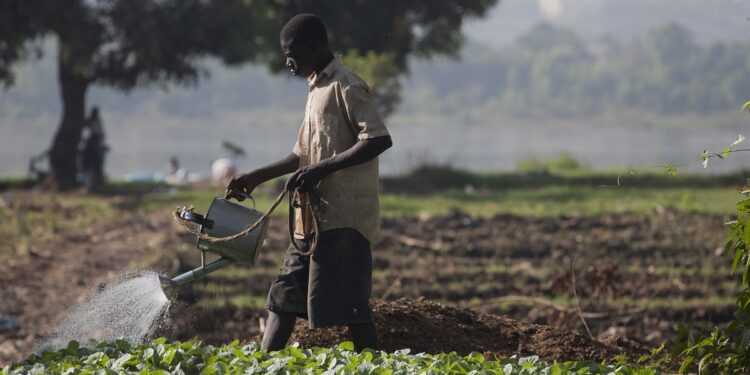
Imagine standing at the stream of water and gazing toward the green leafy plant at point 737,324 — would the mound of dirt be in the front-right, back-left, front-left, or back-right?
front-left

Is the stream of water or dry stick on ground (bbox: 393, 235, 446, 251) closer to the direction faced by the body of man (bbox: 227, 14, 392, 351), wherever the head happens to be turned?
the stream of water

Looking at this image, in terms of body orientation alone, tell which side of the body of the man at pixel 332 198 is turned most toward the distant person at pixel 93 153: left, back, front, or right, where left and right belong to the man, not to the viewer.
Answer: right

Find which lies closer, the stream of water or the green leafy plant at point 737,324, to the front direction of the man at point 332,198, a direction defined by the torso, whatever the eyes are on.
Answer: the stream of water

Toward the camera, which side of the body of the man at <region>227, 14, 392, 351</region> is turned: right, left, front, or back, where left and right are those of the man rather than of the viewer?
left

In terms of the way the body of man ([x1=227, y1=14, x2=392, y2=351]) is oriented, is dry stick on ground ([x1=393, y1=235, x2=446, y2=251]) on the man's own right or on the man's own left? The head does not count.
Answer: on the man's own right

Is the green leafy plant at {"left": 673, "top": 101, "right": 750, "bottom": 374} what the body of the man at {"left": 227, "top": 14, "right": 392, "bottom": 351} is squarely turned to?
no

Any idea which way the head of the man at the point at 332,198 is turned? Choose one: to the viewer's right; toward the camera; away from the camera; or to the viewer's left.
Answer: to the viewer's left

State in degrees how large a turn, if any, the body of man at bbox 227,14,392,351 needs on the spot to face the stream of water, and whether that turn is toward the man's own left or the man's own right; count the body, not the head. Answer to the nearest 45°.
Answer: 0° — they already face it
